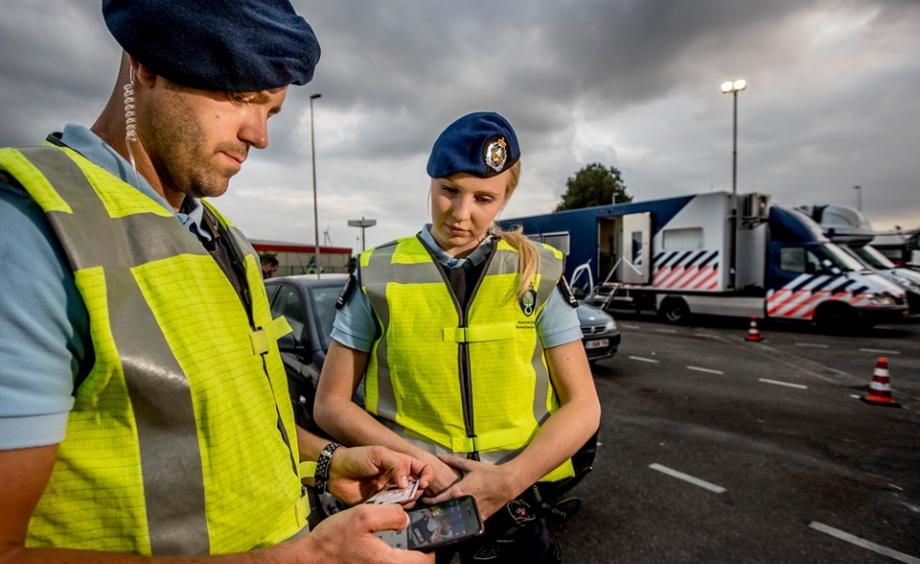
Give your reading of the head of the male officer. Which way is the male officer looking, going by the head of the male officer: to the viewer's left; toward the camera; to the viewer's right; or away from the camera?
to the viewer's right

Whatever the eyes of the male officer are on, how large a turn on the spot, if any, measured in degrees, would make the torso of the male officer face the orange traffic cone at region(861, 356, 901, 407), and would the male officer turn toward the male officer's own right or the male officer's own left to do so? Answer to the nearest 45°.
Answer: approximately 45° to the male officer's own left

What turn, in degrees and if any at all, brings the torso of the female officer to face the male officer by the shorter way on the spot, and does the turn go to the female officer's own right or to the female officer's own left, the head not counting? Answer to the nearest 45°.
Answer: approximately 45° to the female officer's own right

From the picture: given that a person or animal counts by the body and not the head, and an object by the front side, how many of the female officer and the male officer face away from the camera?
0

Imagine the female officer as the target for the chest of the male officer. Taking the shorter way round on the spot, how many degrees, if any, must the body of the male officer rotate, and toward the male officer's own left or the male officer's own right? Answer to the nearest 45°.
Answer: approximately 90° to the male officer's own left

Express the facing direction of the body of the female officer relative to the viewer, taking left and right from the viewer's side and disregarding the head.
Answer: facing the viewer

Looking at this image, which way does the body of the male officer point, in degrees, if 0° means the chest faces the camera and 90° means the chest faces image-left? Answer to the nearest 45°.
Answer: approximately 315°

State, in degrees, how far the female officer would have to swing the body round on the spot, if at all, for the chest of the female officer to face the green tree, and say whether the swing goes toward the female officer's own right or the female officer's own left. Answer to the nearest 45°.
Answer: approximately 180°

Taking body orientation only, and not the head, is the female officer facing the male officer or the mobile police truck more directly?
the male officer

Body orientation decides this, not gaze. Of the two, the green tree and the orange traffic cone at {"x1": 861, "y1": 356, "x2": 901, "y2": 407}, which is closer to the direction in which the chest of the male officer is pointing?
the orange traffic cone

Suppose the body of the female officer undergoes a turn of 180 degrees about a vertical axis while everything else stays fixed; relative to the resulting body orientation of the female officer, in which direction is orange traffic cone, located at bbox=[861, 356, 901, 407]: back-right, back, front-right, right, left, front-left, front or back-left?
front-right

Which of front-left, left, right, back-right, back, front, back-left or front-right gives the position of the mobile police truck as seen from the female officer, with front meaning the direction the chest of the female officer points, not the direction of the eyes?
back-left

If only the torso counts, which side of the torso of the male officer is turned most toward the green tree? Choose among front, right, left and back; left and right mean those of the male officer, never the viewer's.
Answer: left

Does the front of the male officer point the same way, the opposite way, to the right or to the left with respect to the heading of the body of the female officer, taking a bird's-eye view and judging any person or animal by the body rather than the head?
to the left
